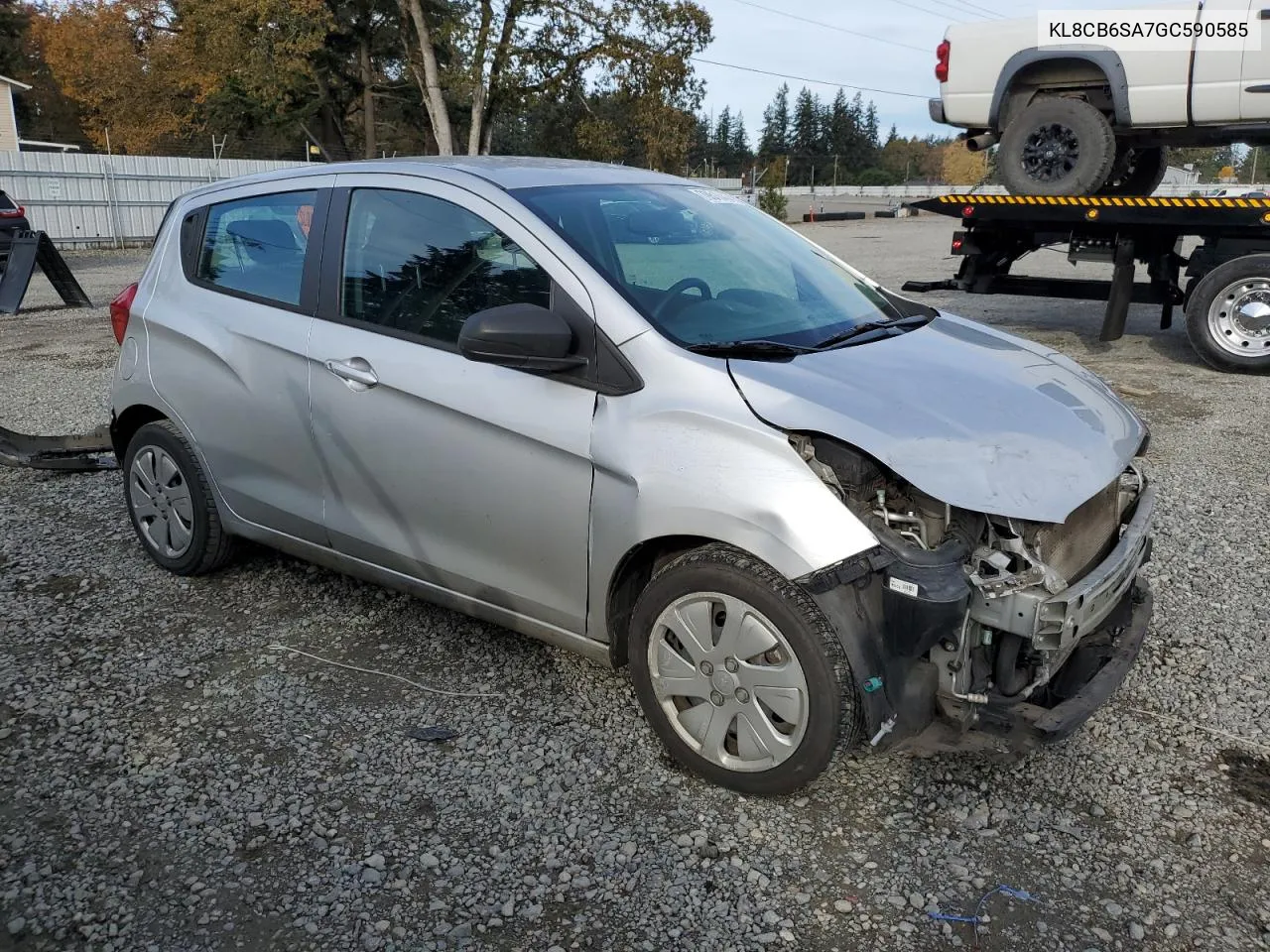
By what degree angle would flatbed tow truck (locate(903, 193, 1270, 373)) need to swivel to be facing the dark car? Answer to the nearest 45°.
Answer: approximately 180°

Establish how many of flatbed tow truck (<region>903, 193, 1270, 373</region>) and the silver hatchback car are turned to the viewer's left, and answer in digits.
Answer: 0

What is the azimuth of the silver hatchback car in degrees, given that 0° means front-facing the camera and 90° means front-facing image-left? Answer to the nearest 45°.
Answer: approximately 315°

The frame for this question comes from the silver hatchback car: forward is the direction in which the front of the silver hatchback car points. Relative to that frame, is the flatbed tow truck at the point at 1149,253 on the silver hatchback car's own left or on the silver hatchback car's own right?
on the silver hatchback car's own left

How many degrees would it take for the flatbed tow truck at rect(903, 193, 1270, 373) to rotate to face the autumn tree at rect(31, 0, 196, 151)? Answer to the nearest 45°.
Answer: approximately 135° to its left

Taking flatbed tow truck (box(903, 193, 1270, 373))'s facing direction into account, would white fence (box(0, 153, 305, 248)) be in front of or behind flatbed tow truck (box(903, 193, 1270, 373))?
behind

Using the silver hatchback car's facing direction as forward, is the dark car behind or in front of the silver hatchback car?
behind

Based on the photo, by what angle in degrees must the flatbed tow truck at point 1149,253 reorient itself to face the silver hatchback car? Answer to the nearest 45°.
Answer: approximately 90° to its right

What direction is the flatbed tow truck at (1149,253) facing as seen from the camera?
to the viewer's right

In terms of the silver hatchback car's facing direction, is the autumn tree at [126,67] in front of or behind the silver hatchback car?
behind
